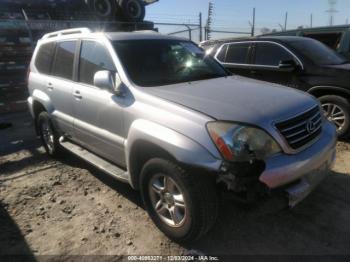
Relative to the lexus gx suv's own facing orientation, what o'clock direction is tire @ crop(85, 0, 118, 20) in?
The tire is roughly at 7 o'clock from the lexus gx suv.

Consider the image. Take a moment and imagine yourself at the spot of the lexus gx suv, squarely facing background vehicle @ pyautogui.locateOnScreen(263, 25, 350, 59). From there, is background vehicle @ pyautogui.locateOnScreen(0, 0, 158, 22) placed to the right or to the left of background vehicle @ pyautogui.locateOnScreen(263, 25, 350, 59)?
left

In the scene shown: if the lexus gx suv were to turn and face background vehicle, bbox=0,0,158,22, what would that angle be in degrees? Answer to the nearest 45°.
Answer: approximately 135° to its left

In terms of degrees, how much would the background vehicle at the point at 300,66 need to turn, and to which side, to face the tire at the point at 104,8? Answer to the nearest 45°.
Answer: approximately 180°

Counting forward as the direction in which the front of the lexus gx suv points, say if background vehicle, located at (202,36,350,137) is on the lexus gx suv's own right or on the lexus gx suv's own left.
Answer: on the lexus gx suv's own left

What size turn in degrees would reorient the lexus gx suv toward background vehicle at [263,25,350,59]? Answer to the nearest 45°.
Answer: approximately 90° to its left

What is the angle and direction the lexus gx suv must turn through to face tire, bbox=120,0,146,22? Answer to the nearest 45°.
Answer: approximately 135° to its left

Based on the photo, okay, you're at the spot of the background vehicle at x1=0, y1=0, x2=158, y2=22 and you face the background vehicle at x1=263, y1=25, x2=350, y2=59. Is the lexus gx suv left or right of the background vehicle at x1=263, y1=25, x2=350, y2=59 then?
right

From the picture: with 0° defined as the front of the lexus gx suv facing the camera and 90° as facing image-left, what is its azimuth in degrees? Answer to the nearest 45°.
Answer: approximately 315°

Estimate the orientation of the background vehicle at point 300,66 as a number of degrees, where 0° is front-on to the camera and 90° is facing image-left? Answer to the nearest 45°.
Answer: approximately 315°

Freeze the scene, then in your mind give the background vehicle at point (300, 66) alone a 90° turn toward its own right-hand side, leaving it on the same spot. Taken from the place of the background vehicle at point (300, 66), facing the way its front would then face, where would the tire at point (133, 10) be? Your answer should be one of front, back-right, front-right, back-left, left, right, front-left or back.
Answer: right

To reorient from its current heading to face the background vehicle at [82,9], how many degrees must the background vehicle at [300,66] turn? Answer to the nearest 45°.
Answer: approximately 180°
